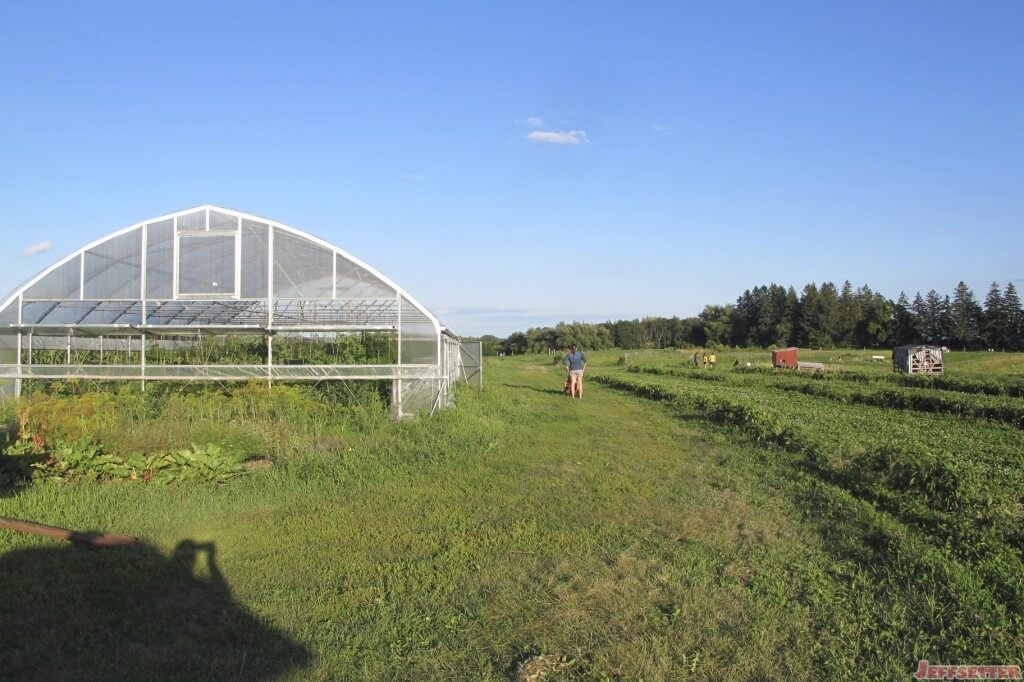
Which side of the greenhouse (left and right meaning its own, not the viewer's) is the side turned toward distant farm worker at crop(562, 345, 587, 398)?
left

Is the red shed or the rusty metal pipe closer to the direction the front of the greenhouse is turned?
the rusty metal pipe

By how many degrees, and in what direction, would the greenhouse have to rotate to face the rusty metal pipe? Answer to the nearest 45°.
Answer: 0° — it already faces it

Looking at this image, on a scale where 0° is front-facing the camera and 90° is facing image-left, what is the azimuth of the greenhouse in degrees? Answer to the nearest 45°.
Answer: approximately 0°

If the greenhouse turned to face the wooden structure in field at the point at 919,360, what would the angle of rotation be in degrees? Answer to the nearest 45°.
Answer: approximately 90° to its left

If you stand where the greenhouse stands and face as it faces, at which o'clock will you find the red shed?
The red shed is roughly at 8 o'clock from the greenhouse.
